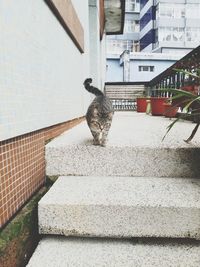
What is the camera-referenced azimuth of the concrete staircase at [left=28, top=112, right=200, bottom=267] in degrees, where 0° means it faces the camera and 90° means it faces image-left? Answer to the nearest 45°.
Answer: approximately 0°

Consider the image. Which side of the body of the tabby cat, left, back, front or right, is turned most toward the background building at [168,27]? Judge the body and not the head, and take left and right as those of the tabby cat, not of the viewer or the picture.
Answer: back

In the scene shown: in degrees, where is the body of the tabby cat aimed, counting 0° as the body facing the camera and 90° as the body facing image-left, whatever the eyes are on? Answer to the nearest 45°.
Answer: approximately 0°

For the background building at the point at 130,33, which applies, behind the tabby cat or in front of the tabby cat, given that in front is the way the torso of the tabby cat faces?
behind

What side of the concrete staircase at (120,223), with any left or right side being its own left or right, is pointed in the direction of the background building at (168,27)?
back

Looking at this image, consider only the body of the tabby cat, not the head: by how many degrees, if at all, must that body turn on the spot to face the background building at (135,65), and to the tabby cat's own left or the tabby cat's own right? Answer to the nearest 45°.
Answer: approximately 180°

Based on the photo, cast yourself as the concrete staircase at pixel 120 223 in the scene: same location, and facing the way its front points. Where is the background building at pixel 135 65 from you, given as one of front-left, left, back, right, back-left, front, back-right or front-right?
back

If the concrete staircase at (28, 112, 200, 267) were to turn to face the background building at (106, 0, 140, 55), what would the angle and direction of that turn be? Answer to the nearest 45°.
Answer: approximately 180°
